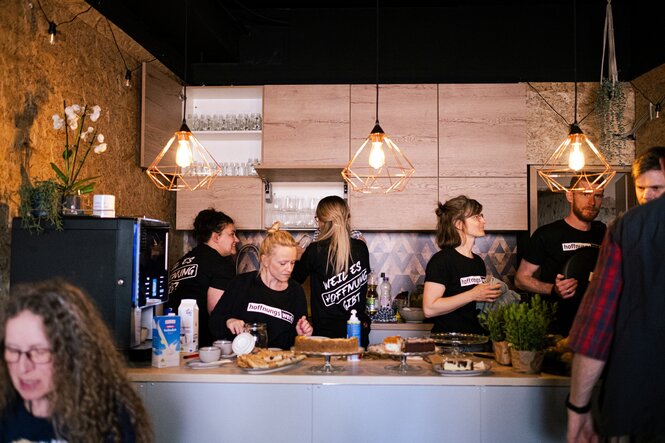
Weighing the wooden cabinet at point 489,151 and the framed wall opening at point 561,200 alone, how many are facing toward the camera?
2

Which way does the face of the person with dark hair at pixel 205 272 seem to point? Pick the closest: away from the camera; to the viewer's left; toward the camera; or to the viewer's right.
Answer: to the viewer's right

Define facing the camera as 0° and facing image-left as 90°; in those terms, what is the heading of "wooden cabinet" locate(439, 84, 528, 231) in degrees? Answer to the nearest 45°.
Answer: approximately 0°

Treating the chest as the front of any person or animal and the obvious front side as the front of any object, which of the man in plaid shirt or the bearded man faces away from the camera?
the man in plaid shirt

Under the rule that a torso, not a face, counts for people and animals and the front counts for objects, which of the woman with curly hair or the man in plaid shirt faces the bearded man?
the man in plaid shirt

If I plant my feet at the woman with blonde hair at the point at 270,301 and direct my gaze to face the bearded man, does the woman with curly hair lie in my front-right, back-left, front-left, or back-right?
back-right

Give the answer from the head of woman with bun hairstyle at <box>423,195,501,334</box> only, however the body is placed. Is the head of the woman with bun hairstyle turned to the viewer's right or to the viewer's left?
to the viewer's right

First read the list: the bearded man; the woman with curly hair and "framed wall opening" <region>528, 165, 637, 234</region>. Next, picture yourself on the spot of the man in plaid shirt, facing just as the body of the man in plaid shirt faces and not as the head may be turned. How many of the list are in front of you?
2

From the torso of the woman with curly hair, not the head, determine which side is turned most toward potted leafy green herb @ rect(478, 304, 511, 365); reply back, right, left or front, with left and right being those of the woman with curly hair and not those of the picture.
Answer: back

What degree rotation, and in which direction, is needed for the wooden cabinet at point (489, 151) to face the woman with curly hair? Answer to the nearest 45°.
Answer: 0° — it already faces them

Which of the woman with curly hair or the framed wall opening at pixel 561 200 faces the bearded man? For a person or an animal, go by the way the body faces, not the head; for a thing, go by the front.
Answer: the framed wall opening

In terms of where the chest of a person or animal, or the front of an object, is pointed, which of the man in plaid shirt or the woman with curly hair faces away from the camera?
the man in plaid shirt
